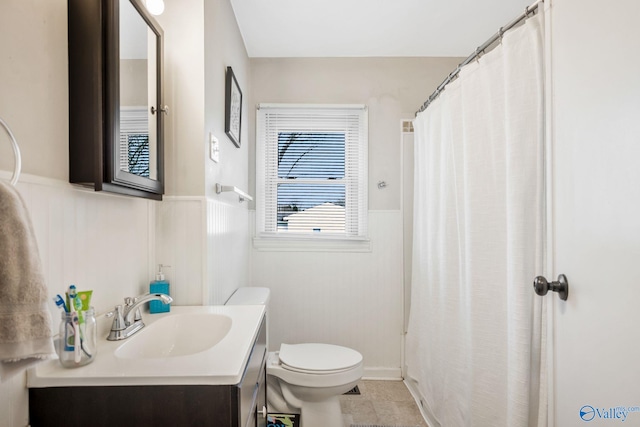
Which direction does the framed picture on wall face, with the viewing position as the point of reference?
facing to the right of the viewer

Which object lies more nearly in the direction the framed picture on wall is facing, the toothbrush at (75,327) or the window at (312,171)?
the window

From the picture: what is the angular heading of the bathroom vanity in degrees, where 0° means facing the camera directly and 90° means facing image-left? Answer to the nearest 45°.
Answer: approximately 270°

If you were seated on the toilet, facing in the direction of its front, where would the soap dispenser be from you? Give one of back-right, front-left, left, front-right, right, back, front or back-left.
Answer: back-right

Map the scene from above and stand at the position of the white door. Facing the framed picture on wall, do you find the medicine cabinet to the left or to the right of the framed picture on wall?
left
